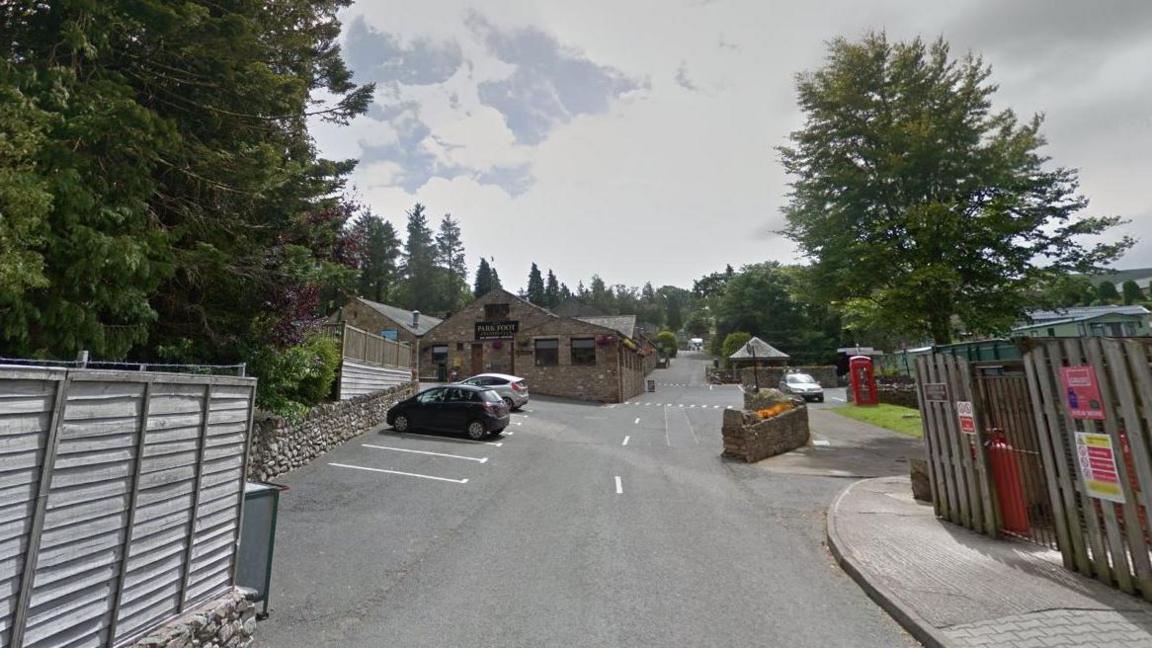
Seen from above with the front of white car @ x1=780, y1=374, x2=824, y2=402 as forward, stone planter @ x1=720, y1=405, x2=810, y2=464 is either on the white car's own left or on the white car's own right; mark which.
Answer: on the white car's own right

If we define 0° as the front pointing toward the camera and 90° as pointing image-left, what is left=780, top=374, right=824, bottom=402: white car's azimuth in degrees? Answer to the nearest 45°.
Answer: approximately 315°

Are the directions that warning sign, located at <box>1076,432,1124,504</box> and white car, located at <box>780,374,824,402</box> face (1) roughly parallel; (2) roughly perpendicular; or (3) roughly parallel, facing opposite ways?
roughly perpendicular

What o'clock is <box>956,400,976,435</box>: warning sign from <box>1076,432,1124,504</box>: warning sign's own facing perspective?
<box>956,400,976,435</box>: warning sign is roughly at 3 o'clock from <box>1076,432,1124,504</box>: warning sign.

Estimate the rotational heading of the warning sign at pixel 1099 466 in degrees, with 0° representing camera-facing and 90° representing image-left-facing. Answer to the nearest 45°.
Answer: approximately 45°

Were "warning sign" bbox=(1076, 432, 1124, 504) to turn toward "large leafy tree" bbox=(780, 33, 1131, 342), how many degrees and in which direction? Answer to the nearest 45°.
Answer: approximately 135° to its right

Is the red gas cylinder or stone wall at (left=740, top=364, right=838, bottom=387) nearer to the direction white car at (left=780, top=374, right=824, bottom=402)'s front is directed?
the red gas cylinder
